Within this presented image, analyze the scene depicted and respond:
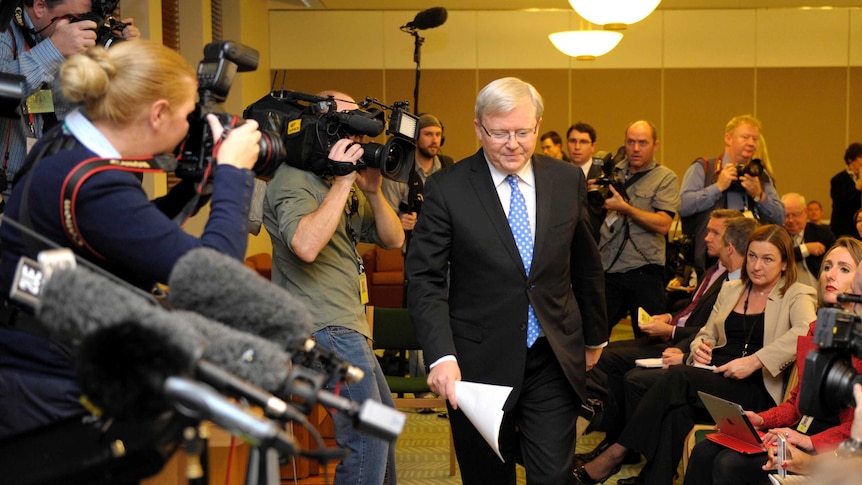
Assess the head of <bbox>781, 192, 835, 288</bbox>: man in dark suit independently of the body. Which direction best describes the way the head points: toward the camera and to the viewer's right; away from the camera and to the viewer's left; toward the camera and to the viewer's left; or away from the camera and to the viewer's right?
toward the camera and to the viewer's left

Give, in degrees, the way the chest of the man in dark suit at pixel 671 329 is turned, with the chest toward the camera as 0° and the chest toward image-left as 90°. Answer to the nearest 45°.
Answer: approximately 90°

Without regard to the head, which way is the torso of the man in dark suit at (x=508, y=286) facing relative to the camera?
toward the camera

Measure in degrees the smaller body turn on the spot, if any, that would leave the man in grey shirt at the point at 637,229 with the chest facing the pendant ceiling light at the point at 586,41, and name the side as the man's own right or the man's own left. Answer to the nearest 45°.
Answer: approximately 135° to the man's own right

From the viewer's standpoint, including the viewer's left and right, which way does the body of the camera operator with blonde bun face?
facing away from the viewer and to the right of the viewer

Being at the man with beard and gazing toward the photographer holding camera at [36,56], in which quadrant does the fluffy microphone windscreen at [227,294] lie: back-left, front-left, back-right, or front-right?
front-left

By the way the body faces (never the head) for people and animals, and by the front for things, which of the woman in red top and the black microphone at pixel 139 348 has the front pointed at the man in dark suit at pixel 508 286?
the woman in red top

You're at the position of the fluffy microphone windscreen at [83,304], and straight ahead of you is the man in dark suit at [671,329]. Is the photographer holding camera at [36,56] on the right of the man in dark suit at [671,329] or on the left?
left

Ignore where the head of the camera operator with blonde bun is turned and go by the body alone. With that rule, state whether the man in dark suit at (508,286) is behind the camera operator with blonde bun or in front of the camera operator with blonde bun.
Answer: in front

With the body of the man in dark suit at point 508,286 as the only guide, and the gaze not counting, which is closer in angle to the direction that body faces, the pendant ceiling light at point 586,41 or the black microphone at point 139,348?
the black microphone

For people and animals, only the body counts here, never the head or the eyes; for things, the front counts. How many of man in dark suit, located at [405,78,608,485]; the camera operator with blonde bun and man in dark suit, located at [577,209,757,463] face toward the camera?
1

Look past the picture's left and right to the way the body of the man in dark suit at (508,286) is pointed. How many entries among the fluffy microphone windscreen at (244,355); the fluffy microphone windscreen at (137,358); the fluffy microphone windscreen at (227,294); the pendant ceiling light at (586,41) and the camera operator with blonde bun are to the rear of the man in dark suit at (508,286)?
1

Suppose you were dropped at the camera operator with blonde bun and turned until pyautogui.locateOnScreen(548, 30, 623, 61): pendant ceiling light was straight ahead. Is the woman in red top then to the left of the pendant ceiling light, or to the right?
right

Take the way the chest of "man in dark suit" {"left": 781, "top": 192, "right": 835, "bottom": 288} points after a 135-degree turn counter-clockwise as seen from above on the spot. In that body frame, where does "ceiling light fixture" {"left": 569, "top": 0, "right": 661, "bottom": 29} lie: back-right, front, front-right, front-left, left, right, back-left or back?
back-left

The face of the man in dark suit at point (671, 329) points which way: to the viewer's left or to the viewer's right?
to the viewer's left
